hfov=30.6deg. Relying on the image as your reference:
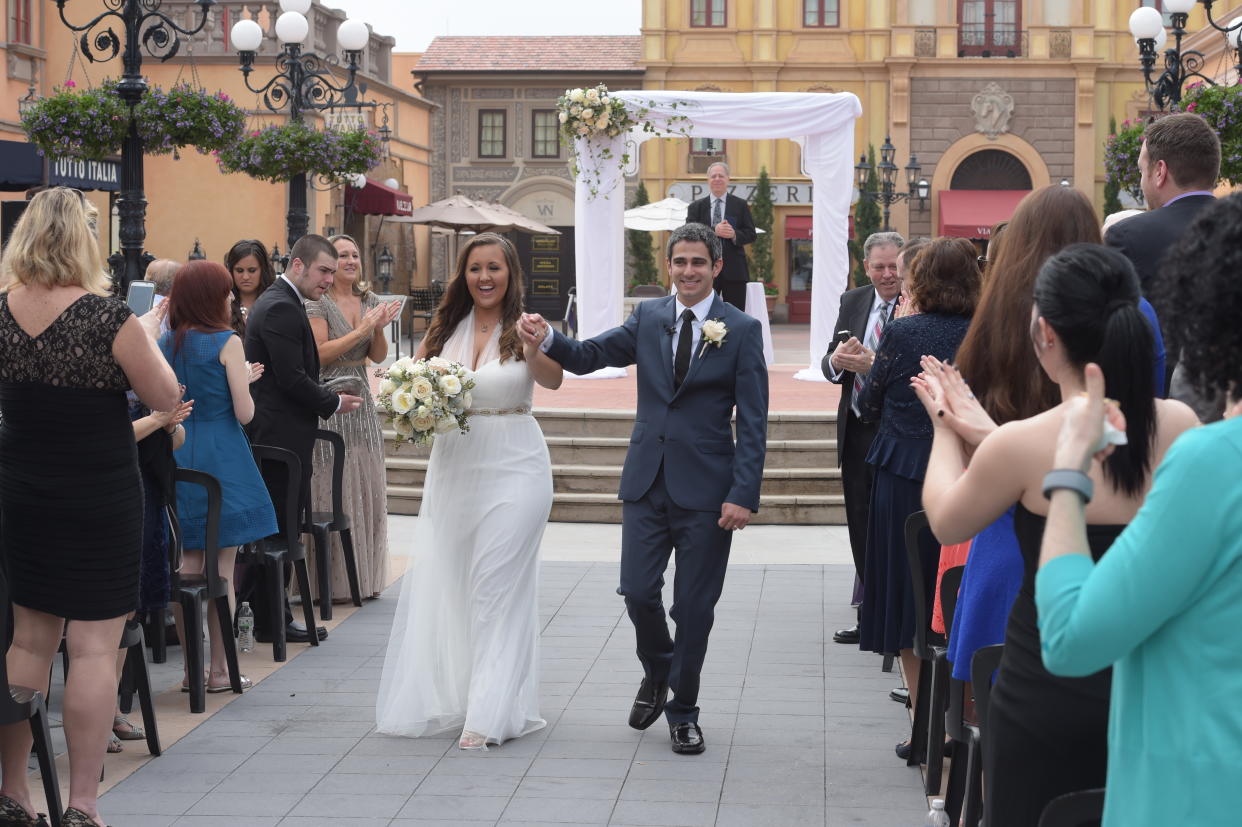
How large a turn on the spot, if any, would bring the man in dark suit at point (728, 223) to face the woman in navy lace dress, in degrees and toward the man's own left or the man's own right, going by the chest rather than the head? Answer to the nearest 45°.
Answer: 0° — they already face them

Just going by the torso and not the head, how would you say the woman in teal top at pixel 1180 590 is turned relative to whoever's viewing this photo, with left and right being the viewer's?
facing away from the viewer and to the left of the viewer

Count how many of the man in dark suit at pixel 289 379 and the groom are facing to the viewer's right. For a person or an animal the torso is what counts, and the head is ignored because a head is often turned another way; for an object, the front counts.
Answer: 1

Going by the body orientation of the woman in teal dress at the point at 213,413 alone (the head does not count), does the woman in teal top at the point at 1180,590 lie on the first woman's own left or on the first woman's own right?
on the first woman's own right

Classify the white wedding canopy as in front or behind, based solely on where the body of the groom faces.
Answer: behind

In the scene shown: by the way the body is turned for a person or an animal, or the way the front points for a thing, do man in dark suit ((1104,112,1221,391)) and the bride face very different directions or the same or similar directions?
very different directions

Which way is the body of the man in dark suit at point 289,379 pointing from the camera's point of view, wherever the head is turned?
to the viewer's right
